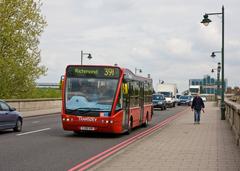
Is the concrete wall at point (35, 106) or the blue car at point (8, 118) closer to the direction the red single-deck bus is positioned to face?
the blue car

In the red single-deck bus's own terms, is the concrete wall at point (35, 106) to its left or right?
on its right

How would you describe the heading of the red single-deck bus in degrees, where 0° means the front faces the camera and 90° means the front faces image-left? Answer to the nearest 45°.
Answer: approximately 45°

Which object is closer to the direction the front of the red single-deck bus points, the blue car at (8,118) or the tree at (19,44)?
the blue car

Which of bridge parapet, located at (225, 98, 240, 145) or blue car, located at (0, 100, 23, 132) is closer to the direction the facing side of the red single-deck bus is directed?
the blue car

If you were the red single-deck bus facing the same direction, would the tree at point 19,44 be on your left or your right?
on your right
